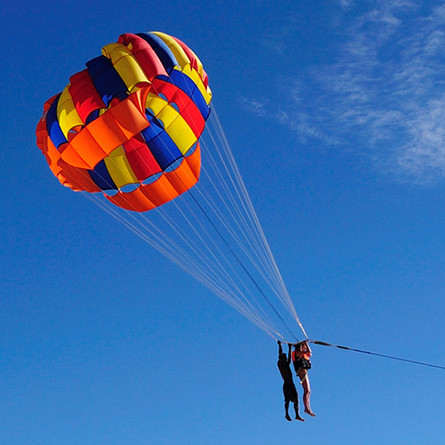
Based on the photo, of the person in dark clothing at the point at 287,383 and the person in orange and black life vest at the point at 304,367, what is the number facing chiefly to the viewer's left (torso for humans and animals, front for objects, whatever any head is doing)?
0

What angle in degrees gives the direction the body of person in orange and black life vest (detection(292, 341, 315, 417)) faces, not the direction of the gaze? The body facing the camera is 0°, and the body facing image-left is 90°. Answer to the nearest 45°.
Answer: approximately 315°

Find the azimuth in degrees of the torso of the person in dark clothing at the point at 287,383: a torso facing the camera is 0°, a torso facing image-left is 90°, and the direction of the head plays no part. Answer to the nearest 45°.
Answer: approximately 315°
